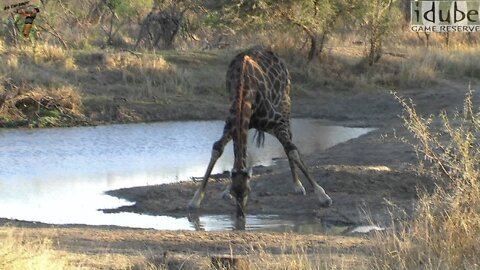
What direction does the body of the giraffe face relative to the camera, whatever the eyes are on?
toward the camera
